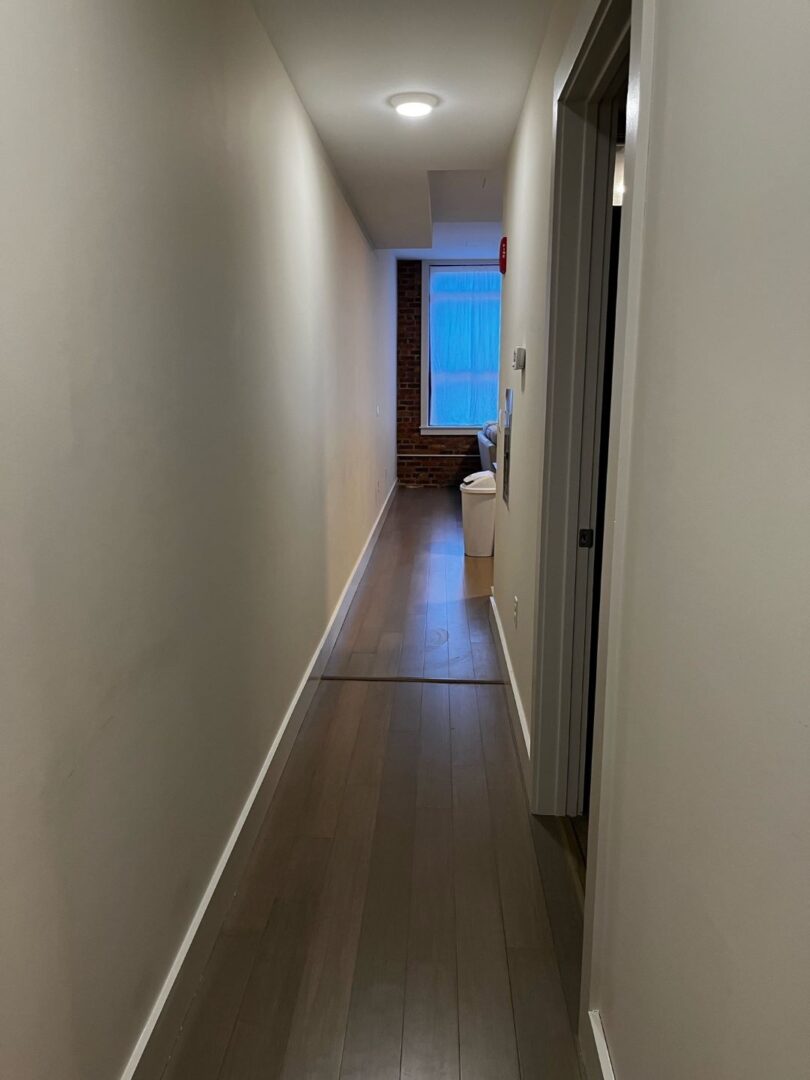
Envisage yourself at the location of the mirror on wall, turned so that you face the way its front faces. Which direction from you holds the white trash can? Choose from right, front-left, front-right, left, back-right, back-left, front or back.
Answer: right

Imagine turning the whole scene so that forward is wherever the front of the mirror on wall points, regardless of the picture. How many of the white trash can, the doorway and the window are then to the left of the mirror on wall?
1

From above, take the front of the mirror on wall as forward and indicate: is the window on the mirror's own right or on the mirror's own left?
on the mirror's own right

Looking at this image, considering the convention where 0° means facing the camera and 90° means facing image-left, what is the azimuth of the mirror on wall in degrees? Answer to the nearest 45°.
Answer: approximately 90°

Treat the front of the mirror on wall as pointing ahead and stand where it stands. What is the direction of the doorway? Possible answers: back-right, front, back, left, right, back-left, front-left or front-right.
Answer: left
